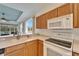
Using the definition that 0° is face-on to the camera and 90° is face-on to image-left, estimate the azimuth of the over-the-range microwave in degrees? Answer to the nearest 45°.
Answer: approximately 45°

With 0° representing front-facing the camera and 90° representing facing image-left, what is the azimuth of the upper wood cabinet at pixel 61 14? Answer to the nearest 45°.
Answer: approximately 45°

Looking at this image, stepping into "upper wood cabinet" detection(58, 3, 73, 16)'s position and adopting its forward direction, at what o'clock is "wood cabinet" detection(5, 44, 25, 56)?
The wood cabinet is roughly at 1 o'clock from the upper wood cabinet.

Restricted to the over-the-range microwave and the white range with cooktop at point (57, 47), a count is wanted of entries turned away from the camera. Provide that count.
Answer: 0
